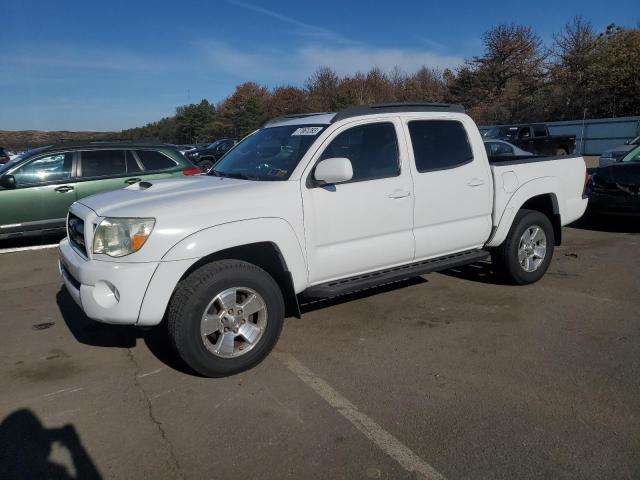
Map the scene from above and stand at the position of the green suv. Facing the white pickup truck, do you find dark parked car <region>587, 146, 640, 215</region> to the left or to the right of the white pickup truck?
left

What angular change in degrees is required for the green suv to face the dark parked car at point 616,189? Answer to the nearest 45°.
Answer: approximately 180°

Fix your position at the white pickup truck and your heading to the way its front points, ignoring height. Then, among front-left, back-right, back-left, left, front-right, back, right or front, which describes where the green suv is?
right

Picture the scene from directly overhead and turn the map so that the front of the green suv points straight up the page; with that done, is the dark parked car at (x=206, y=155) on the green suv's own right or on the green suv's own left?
on the green suv's own right

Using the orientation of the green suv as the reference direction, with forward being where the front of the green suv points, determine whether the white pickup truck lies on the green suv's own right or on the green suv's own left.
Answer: on the green suv's own left

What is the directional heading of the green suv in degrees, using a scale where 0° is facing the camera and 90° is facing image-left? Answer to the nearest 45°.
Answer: approximately 90°

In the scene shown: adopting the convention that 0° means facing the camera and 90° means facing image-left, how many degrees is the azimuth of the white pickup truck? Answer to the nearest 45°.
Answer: approximately 45°

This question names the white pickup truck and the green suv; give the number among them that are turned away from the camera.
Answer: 0
